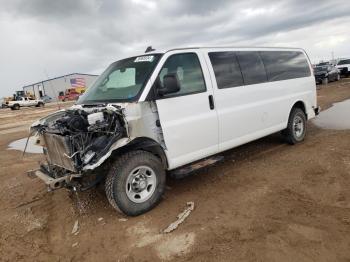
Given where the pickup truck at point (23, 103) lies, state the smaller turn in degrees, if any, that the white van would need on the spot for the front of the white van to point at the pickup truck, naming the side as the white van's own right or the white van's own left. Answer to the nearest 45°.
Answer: approximately 90° to the white van's own right

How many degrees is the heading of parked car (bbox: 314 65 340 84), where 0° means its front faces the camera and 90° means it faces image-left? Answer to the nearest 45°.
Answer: approximately 45°

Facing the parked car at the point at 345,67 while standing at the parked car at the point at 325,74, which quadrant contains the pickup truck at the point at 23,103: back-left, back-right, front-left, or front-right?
back-left

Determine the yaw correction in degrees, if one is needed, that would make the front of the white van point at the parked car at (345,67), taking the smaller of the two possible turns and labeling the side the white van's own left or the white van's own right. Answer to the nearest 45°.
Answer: approximately 180°

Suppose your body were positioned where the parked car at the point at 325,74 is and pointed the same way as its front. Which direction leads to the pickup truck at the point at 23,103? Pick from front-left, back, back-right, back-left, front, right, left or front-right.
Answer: front-right

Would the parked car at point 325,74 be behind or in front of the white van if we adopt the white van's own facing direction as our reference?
behind

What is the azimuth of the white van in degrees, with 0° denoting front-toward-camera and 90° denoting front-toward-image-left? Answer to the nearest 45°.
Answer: approximately 45°

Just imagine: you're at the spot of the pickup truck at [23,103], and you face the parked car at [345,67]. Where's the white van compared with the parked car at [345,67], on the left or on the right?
right

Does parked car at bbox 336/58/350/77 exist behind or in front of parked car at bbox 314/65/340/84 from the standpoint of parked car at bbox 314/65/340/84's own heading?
behind

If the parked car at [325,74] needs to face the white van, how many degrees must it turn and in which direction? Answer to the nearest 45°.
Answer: approximately 45° to its left
